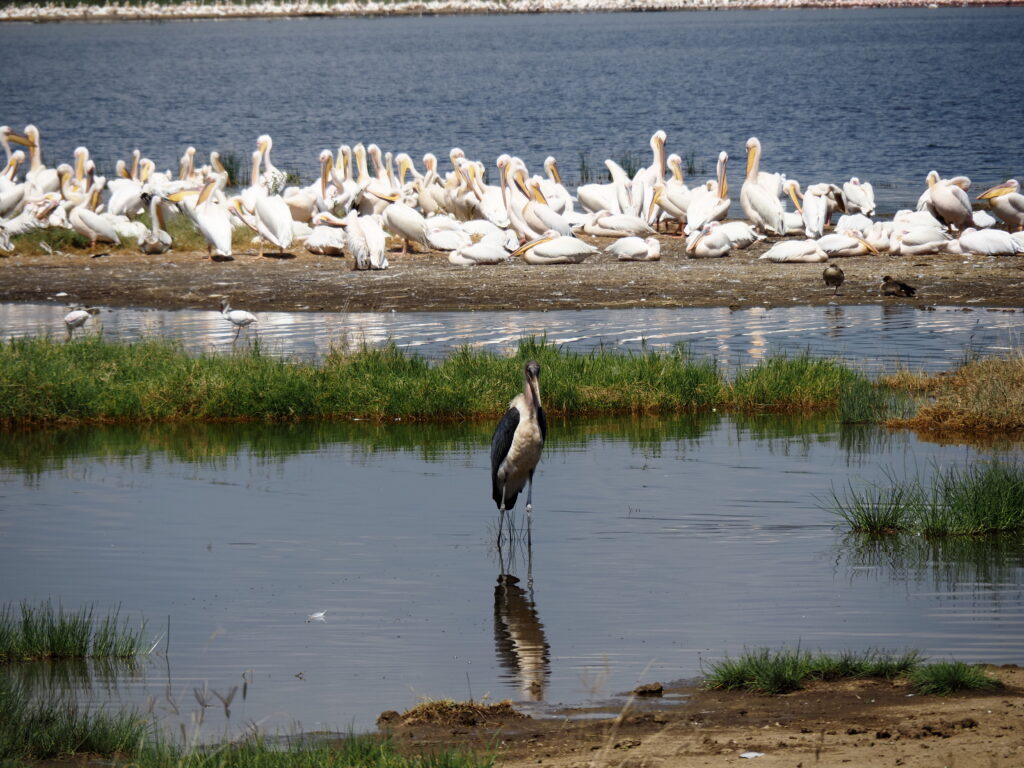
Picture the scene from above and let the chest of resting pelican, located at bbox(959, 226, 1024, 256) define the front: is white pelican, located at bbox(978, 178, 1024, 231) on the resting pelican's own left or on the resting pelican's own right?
on the resting pelican's own right

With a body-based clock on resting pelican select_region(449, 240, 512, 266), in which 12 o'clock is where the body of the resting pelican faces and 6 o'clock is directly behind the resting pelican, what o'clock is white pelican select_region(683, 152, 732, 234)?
The white pelican is roughly at 5 o'clock from the resting pelican.

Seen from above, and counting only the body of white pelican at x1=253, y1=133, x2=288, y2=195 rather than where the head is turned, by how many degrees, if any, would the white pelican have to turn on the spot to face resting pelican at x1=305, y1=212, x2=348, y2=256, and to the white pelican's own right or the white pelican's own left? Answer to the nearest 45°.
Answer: approximately 45° to the white pelican's own left

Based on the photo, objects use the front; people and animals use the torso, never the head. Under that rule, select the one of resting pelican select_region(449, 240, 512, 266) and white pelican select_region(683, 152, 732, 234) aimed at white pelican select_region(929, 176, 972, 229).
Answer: white pelican select_region(683, 152, 732, 234)

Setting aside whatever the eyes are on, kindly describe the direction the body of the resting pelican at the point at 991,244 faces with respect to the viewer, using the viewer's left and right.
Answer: facing to the left of the viewer

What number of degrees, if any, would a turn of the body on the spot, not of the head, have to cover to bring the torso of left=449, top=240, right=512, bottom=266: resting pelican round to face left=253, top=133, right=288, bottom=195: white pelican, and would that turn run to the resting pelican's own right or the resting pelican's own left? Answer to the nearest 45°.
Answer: approximately 45° to the resting pelican's own right

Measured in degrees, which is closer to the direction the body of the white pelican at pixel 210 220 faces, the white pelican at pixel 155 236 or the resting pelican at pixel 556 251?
the white pelican

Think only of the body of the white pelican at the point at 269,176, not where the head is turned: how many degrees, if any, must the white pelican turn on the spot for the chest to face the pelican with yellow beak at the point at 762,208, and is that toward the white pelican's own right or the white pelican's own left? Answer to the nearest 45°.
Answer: approximately 90° to the white pelican's own left

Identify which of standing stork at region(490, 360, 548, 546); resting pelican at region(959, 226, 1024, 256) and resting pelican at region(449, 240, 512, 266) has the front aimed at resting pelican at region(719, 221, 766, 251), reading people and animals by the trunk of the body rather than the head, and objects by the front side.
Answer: resting pelican at region(959, 226, 1024, 256)

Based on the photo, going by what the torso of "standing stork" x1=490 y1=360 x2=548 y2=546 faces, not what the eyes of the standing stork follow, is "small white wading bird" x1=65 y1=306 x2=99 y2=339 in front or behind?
behind

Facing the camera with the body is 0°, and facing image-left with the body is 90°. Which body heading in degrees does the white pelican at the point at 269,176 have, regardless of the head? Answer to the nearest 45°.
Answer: approximately 45°

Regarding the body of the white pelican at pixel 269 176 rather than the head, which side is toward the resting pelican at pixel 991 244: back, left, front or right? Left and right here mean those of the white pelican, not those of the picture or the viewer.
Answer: left

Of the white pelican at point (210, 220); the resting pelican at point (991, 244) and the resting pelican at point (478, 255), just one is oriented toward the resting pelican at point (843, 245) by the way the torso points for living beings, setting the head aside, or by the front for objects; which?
the resting pelican at point (991, 244)
